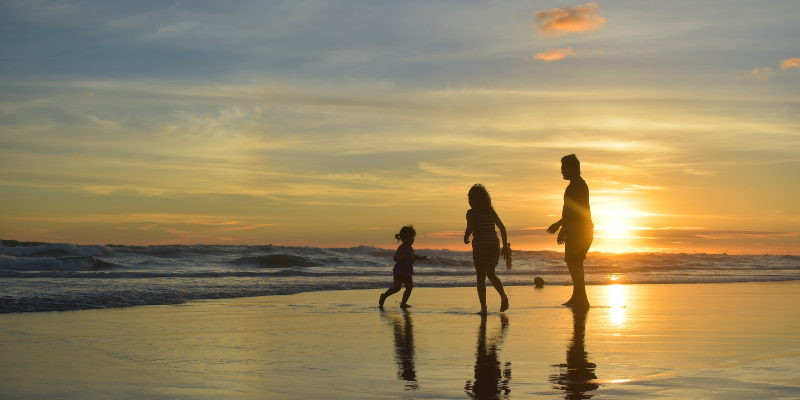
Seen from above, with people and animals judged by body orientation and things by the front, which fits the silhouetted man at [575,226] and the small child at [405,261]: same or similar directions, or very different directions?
very different directions

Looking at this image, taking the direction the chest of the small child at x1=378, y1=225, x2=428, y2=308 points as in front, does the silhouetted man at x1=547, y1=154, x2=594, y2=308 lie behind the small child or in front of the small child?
in front

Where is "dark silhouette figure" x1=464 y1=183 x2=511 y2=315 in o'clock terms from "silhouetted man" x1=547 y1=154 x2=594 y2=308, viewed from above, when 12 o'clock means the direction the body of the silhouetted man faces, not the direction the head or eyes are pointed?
The dark silhouette figure is roughly at 11 o'clock from the silhouetted man.

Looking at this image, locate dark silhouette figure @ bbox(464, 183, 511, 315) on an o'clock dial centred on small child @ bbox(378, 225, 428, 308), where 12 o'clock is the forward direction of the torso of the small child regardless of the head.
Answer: The dark silhouette figure is roughly at 2 o'clock from the small child.

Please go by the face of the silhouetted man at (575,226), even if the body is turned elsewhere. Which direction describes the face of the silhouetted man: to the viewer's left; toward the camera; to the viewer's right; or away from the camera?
to the viewer's left

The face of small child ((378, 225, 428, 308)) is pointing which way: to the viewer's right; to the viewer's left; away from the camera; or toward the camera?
to the viewer's right

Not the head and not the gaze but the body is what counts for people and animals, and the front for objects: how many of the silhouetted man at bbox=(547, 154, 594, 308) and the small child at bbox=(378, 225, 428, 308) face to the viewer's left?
1

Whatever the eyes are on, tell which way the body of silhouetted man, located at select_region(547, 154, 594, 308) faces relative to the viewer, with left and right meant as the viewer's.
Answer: facing to the left of the viewer

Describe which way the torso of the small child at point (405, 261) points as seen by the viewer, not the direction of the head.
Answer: to the viewer's right

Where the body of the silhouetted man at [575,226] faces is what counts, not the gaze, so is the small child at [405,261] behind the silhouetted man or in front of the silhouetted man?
in front
